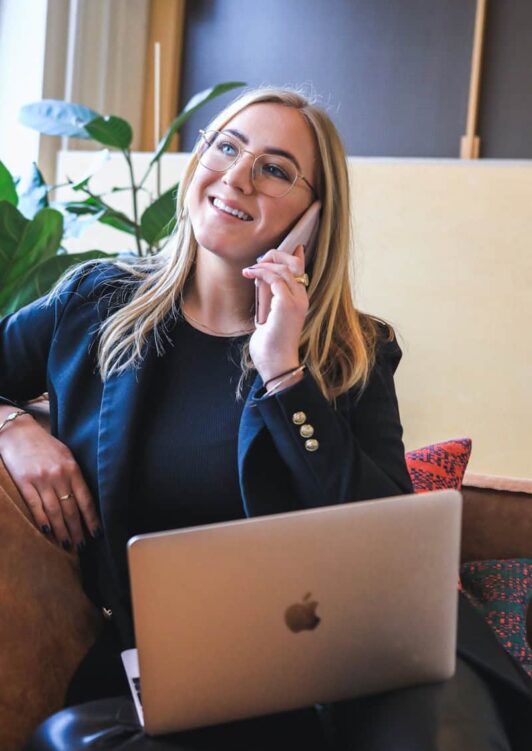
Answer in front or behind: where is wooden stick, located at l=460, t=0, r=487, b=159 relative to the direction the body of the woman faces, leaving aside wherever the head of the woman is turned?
behind

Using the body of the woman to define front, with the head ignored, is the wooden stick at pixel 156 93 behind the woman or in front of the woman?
behind

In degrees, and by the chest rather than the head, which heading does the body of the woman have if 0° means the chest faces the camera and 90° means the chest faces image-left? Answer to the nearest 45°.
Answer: approximately 0°

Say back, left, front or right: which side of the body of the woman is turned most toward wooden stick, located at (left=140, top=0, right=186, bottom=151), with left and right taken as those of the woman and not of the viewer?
back
